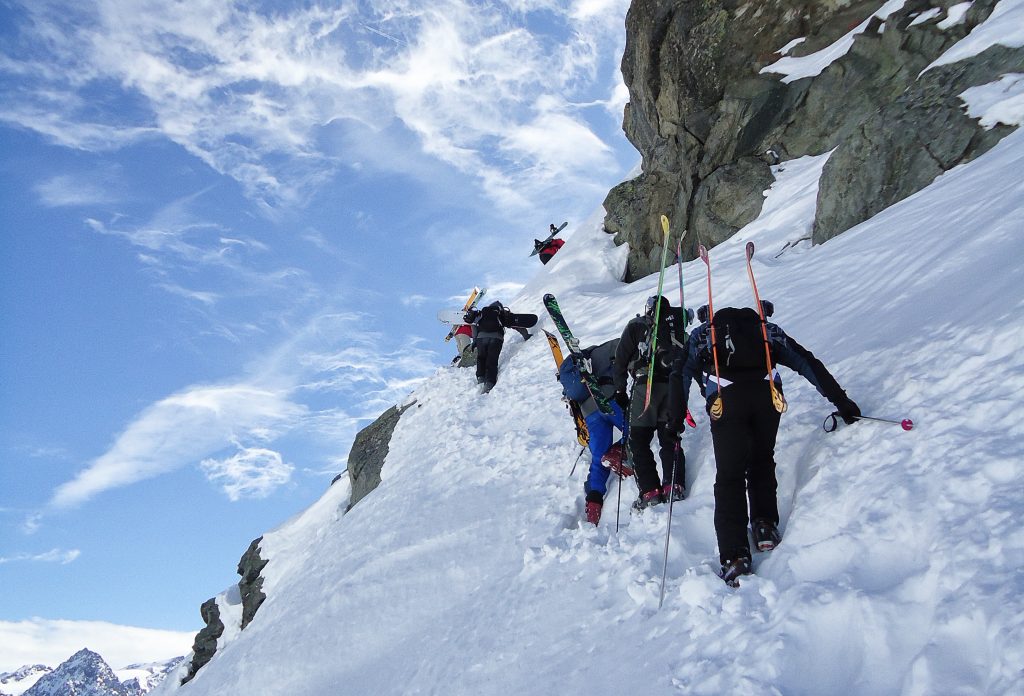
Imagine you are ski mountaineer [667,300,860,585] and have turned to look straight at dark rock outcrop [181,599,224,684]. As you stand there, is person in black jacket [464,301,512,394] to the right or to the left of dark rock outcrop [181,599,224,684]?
right

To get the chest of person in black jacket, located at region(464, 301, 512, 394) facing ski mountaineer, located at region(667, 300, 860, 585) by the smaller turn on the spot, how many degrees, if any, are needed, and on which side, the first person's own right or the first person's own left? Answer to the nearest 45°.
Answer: approximately 180°

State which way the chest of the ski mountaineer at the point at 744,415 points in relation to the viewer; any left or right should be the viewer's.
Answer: facing away from the viewer

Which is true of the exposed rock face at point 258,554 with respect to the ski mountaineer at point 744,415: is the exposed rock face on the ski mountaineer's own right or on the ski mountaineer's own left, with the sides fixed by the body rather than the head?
on the ski mountaineer's own left

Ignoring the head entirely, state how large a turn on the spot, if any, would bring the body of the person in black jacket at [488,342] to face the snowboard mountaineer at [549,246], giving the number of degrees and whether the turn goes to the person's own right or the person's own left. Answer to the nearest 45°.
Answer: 0° — they already face them

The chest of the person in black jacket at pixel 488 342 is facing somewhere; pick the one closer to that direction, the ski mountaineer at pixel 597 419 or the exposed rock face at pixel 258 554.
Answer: the exposed rock face

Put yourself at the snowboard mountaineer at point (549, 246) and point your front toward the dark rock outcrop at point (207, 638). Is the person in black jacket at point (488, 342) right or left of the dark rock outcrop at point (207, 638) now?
left

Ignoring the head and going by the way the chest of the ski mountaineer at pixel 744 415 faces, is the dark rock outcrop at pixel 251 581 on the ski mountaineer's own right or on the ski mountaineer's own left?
on the ski mountaineer's own left

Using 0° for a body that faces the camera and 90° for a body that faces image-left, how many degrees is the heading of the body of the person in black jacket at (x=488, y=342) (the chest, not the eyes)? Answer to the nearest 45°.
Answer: approximately 180°

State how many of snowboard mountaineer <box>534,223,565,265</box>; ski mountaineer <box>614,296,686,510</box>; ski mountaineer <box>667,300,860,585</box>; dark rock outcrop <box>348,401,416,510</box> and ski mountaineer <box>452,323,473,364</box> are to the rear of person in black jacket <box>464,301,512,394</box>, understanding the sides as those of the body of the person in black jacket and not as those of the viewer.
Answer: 2

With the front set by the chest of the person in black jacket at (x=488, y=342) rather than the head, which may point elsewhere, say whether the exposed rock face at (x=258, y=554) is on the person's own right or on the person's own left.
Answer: on the person's own left

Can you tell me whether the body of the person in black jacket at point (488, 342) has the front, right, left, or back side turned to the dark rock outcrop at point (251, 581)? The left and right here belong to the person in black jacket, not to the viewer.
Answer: left

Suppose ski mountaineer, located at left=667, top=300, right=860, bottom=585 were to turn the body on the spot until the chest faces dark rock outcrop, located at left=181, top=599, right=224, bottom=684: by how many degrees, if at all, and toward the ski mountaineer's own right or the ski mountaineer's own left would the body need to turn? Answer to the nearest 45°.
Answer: approximately 45° to the ski mountaineer's own left
